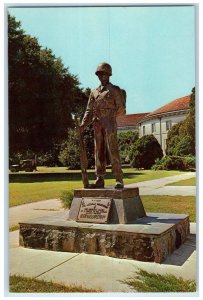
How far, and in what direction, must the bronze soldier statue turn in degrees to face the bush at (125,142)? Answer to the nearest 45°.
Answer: approximately 135° to its right

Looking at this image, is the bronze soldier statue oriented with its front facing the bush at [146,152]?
no

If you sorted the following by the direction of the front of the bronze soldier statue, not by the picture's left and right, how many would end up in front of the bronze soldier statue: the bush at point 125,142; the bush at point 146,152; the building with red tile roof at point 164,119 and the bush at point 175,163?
0

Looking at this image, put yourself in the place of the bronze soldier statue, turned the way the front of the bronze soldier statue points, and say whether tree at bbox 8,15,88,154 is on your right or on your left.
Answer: on your right

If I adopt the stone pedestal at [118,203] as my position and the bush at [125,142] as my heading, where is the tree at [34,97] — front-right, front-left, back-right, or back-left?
front-left

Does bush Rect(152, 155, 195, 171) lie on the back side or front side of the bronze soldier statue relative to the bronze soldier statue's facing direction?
on the back side

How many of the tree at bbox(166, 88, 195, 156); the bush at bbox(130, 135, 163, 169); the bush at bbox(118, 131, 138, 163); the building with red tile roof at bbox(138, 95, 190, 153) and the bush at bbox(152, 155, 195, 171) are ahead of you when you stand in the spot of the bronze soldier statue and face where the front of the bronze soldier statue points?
0

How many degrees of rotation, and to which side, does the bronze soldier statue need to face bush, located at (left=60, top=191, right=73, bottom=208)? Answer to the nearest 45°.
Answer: approximately 135° to its right

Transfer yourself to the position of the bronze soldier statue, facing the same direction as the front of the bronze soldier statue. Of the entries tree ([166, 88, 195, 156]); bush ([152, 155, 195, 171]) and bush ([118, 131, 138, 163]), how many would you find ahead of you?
0

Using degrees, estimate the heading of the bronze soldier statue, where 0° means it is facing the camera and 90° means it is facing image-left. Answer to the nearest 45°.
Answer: approximately 45°

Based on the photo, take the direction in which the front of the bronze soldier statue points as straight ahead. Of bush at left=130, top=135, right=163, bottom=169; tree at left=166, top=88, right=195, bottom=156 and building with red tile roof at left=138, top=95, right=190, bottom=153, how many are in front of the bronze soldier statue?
0

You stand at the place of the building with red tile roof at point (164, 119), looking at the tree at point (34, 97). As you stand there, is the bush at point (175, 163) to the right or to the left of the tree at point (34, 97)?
left

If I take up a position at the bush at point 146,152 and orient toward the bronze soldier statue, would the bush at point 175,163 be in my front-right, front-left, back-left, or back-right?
front-left
